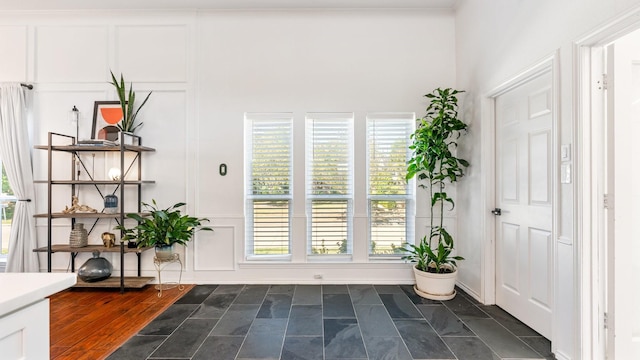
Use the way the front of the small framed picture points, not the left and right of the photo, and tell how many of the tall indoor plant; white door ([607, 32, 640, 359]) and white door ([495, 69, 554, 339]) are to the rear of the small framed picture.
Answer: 0

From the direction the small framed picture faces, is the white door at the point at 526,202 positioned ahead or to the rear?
ahead

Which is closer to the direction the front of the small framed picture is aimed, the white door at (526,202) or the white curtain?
the white door

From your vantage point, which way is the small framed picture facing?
toward the camera
